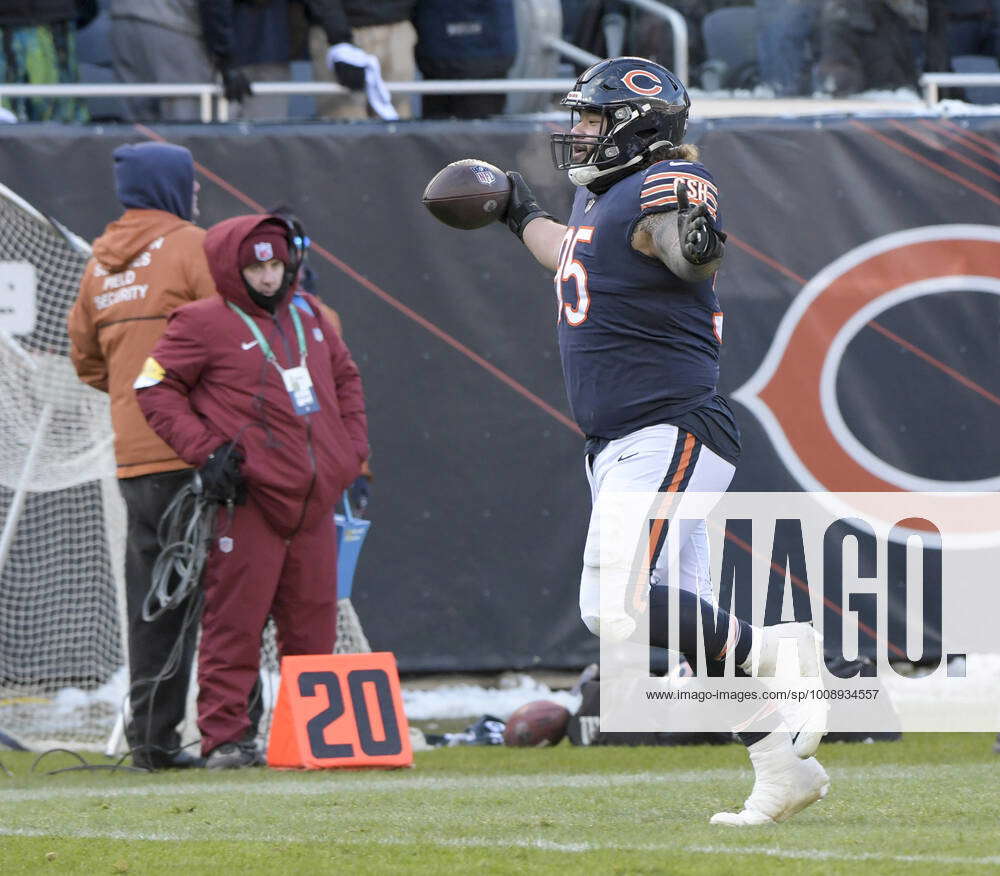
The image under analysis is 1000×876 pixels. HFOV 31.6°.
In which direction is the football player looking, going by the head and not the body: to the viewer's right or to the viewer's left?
to the viewer's left

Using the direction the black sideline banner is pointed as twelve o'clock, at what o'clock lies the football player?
The football player is roughly at 12 o'clock from the black sideline banner.

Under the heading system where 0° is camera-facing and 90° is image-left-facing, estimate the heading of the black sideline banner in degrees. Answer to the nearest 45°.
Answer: approximately 0°

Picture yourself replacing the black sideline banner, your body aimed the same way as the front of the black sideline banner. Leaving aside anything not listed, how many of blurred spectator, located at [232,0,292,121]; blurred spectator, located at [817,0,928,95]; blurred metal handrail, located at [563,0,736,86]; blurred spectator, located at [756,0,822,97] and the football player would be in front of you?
1

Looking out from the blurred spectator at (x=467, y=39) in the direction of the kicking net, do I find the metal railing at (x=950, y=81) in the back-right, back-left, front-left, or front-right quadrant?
back-left

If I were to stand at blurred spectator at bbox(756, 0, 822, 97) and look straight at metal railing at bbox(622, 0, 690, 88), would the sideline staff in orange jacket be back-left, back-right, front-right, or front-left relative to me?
front-left

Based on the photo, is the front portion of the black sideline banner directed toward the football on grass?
yes
